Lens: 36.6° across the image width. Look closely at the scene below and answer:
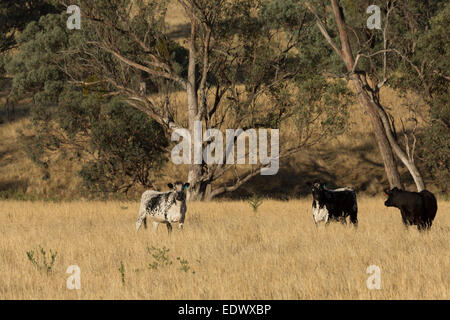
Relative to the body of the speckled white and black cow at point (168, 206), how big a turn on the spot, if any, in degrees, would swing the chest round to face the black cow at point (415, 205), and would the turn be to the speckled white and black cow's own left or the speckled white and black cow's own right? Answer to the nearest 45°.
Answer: approximately 45° to the speckled white and black cow's own left

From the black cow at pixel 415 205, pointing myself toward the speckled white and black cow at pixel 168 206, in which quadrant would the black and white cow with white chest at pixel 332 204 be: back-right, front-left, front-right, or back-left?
front-right

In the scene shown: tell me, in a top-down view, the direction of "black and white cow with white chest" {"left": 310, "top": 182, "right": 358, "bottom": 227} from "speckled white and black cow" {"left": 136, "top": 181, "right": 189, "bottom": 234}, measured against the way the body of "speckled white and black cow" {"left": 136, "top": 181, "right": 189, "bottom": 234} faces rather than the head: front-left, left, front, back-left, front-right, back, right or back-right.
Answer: front-left

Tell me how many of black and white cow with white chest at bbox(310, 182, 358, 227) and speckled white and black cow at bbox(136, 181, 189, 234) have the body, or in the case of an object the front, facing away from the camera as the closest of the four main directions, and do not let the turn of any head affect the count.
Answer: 0

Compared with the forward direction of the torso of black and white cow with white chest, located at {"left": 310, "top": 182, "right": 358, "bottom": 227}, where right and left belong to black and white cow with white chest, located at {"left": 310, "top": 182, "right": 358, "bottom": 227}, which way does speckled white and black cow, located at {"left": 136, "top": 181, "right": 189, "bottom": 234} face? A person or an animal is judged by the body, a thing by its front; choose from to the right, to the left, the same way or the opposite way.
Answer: to the left

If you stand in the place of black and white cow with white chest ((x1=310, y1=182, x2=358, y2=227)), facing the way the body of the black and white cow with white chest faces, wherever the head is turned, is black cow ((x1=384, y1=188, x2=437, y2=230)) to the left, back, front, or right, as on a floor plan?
left

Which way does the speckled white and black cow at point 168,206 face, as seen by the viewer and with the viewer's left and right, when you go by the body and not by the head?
facing the viewer and to the right of the viewer

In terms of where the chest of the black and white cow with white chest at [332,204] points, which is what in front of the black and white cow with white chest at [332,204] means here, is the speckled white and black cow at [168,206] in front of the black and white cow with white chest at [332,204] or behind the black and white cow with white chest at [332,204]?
in front

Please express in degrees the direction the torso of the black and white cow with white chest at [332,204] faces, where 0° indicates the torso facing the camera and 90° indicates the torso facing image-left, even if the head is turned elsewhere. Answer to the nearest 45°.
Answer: approximately 45°

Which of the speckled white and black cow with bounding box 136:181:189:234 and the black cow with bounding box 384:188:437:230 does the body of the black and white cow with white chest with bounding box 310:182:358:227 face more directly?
the speckled white and black cow
